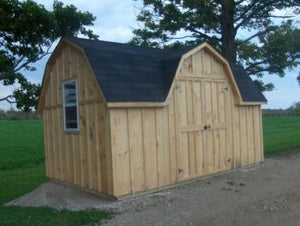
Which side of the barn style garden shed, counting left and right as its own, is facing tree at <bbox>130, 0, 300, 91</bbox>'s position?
left

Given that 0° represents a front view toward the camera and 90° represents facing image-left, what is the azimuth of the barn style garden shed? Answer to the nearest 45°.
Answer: approximately 315°

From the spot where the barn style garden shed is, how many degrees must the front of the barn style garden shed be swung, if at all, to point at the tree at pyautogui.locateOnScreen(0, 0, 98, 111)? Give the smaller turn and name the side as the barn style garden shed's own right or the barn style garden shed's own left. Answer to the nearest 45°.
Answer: approximately 135° to the barn style garden shed's own right
